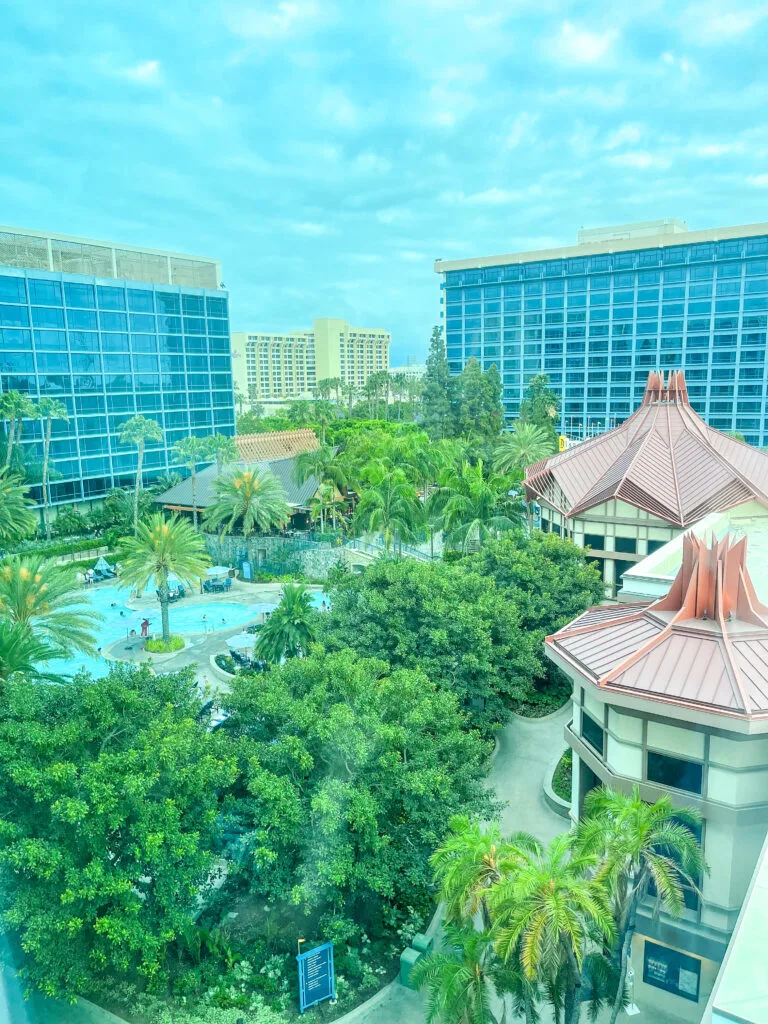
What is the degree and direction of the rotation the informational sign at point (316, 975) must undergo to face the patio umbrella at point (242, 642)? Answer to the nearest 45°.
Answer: approximately 135° to its left

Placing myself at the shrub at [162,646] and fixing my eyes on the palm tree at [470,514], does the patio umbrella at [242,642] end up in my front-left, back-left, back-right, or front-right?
front-right

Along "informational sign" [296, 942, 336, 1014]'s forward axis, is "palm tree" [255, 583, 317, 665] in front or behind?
behind

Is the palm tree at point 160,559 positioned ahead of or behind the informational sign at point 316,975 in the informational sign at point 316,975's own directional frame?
behind

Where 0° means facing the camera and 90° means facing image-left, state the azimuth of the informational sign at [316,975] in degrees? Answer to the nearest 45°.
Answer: approximately 315°

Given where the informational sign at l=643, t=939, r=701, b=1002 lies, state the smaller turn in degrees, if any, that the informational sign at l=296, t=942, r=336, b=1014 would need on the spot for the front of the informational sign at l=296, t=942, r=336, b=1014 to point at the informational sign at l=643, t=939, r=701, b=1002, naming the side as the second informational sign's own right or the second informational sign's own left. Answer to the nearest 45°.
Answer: approximately 45° to the second informational sign's own left

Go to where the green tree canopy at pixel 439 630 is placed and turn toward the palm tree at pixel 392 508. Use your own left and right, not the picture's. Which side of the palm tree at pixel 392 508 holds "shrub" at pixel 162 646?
left

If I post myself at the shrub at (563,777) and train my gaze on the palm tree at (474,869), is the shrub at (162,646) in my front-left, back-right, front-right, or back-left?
back-right

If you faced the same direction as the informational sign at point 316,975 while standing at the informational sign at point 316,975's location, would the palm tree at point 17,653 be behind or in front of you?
behind

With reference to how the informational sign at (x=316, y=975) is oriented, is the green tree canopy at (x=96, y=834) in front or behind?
behind

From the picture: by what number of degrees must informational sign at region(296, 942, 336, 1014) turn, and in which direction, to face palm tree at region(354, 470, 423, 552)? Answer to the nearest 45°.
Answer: approximately 135° to its left
